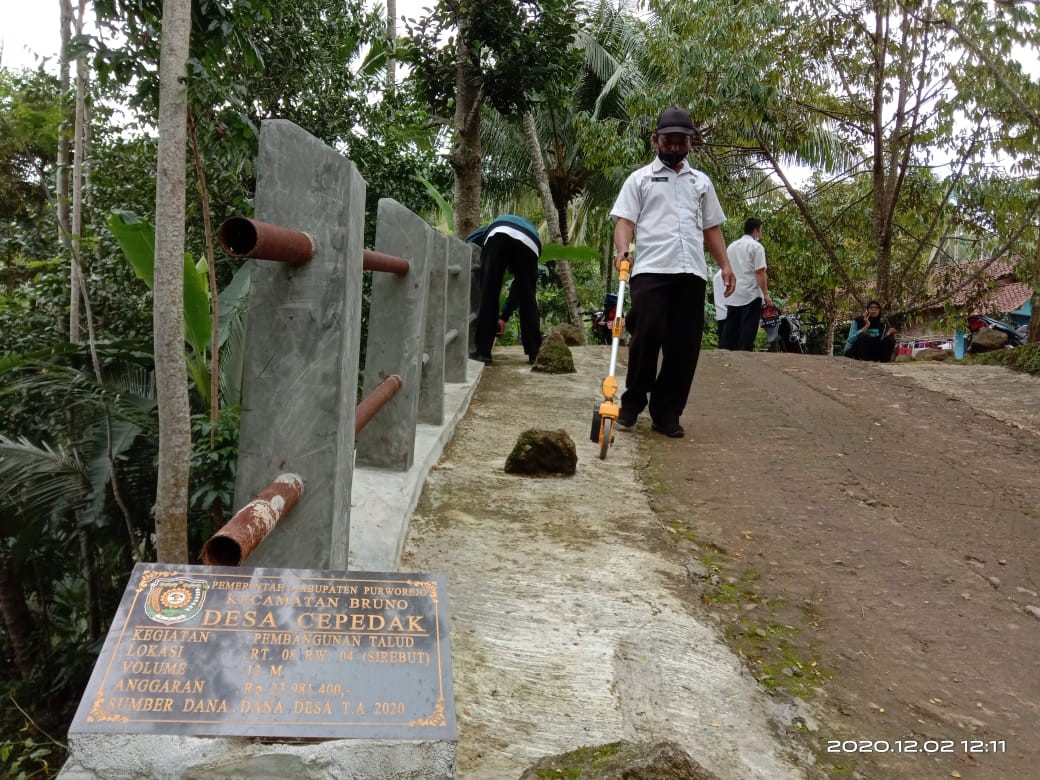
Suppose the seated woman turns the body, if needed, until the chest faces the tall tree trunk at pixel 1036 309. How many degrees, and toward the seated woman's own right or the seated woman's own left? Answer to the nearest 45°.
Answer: approximately 90° to the seated woman's own left

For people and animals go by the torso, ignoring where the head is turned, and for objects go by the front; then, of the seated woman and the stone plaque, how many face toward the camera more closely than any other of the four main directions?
2

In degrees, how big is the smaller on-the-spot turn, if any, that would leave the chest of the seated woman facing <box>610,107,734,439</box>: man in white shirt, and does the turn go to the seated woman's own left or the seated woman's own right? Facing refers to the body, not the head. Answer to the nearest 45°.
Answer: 0° — they already face them

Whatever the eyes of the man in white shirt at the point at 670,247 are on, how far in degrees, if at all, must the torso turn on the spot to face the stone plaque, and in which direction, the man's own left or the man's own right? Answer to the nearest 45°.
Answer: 0° — they already face it

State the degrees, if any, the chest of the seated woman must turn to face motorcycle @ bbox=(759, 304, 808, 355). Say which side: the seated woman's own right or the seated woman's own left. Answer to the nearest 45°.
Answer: approximately 135° to the seated woman's own right

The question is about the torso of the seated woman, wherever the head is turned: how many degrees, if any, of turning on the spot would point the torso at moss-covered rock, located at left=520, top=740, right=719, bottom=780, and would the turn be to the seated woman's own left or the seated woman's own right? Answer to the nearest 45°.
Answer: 0° — they already face it

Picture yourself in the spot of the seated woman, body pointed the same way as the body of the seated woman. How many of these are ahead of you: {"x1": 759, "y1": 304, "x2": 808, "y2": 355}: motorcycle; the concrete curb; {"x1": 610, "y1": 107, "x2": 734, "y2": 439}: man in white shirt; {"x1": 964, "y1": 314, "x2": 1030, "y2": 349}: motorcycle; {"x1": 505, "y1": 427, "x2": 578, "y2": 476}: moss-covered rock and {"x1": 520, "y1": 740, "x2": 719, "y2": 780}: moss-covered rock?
4

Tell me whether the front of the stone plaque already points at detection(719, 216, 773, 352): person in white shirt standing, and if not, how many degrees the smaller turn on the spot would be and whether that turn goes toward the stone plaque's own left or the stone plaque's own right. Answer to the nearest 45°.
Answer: approximately 135° to the stone plaque's own left
